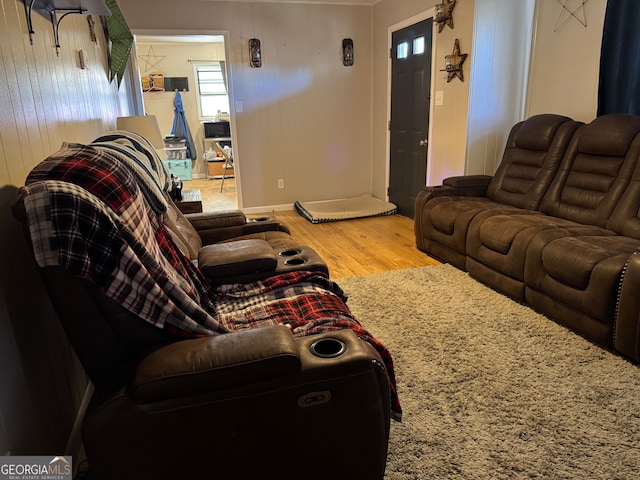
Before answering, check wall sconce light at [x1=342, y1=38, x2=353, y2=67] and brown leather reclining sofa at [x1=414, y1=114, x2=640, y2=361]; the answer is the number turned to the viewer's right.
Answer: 0

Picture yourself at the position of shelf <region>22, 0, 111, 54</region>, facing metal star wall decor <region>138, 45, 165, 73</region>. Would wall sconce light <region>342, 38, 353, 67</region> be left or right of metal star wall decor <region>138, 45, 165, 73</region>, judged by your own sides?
right

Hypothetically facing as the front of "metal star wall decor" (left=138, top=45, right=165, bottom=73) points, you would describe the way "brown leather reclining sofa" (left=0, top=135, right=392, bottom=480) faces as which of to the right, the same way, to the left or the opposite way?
to the left

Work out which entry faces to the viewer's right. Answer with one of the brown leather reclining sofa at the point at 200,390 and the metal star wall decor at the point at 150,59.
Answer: the brown leather reclining sofa

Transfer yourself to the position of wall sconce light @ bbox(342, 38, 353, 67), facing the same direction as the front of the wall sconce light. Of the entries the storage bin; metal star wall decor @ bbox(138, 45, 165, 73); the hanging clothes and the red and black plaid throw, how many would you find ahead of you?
1

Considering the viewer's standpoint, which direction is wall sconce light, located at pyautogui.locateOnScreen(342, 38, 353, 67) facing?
facing the viewer

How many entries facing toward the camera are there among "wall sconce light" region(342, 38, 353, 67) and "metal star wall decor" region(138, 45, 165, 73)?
2

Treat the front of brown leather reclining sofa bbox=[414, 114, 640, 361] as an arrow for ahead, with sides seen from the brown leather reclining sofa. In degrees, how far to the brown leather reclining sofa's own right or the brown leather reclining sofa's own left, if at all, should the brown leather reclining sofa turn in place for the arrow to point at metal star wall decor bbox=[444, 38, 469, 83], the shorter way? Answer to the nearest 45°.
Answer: approximately 90° to the brown leather reclining sofa's own right

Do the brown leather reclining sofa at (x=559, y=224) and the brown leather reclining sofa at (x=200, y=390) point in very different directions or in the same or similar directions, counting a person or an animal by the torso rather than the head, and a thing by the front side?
very different directions

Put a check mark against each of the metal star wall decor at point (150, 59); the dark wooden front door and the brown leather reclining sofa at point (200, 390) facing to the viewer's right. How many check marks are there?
1

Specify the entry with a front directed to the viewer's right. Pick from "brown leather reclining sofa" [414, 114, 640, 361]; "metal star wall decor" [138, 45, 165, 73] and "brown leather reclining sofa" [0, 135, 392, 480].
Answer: "brown leather reclining sofa" [0, 135, 392, 480]

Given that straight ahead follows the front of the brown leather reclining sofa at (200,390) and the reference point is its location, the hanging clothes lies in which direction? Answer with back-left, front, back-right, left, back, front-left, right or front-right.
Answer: left

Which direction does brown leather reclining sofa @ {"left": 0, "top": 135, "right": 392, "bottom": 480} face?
to the viewer's right

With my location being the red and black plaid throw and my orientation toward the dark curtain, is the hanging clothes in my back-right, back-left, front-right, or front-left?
front-left

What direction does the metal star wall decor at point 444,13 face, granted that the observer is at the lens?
facing the viewer and to the left of the viewer

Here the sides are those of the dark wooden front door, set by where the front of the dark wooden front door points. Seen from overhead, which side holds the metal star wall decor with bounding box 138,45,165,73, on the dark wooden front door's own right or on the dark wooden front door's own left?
on the dark wooden front door's own right

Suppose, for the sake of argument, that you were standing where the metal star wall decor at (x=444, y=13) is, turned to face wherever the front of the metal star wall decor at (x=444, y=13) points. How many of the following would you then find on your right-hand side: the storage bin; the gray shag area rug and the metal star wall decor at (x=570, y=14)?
1
